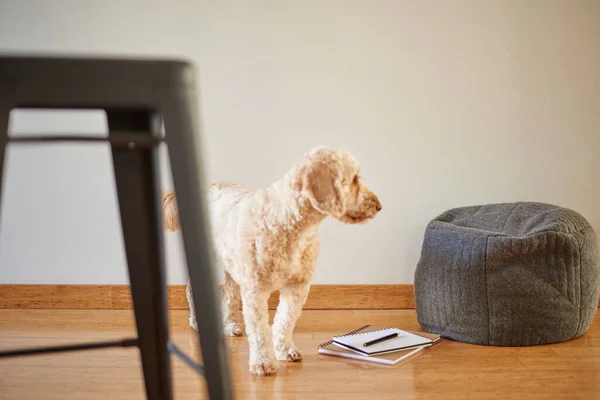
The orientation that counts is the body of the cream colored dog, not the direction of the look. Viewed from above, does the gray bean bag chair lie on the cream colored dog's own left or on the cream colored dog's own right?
on the cream colored dog's own left

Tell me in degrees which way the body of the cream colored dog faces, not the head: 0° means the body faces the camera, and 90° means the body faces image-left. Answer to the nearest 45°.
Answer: approximately 315°
